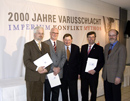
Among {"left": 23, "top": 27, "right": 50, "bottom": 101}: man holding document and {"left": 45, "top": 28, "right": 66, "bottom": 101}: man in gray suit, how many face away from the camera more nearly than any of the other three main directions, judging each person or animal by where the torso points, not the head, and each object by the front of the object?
0

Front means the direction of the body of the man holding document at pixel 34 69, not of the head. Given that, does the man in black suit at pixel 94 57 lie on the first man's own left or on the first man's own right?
on the first man's own left

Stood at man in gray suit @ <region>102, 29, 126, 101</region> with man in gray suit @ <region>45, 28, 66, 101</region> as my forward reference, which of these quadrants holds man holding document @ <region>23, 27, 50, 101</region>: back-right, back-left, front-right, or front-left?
front-left

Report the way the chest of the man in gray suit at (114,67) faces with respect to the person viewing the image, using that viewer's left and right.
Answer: facing the viewer and to the left of the viewer

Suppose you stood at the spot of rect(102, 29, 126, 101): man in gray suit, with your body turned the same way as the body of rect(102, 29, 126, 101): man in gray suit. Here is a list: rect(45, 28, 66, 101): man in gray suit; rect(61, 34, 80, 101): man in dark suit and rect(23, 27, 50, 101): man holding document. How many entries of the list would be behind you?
0

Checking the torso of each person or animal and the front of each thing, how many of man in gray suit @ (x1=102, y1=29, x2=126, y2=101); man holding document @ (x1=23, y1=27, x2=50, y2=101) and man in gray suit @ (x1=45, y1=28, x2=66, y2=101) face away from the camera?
0

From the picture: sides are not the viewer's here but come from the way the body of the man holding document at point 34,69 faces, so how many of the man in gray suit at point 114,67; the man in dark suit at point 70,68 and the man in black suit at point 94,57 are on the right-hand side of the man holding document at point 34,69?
0

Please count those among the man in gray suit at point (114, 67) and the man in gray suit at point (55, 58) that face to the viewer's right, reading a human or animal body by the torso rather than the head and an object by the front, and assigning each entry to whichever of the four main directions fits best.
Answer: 0

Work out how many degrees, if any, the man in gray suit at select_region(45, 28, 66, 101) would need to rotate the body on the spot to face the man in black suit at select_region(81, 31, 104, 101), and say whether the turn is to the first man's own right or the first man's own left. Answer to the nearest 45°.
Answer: approximately 90° to the first man's own left

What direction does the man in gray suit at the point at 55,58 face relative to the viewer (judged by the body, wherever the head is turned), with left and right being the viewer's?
facing the viewer

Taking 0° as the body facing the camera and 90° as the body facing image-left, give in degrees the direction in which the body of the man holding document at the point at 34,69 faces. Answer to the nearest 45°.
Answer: approximately 315°
